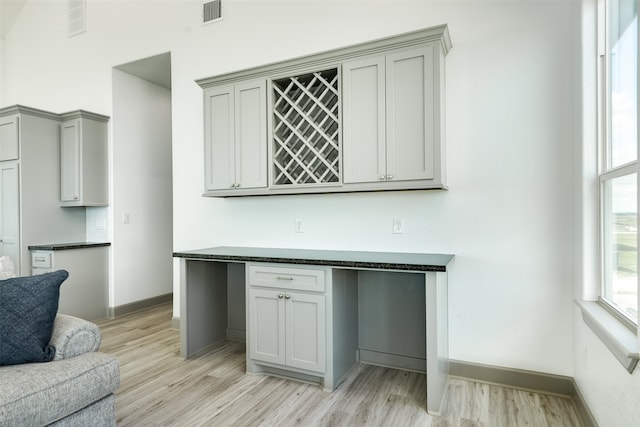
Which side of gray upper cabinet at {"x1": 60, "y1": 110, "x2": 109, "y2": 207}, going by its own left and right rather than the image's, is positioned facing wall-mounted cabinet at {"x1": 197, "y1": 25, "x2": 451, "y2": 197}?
left

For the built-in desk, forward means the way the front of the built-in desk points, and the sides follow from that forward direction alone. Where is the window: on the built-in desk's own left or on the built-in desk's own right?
on the built-in desk's own left

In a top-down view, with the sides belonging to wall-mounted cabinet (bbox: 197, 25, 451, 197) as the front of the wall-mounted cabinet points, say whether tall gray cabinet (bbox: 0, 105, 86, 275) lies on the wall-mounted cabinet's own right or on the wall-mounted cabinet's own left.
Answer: on the wall-mounted cabinet's own right

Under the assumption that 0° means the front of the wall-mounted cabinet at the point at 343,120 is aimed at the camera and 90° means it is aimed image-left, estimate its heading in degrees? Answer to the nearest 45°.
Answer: approximately 45°

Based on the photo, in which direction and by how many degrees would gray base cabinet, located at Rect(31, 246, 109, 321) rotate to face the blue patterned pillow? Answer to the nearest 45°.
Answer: approximately 45° to its left

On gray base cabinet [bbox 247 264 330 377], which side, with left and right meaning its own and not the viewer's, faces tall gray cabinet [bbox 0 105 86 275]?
right

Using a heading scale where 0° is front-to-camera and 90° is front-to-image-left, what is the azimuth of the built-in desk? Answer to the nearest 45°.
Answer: approximately 45°

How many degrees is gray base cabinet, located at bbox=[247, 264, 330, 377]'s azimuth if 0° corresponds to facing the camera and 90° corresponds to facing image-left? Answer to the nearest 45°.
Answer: approximately 45°
